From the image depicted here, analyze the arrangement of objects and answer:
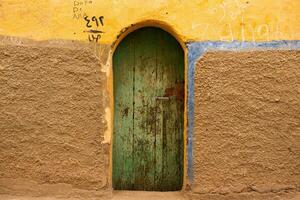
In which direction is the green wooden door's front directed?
toward the camera
